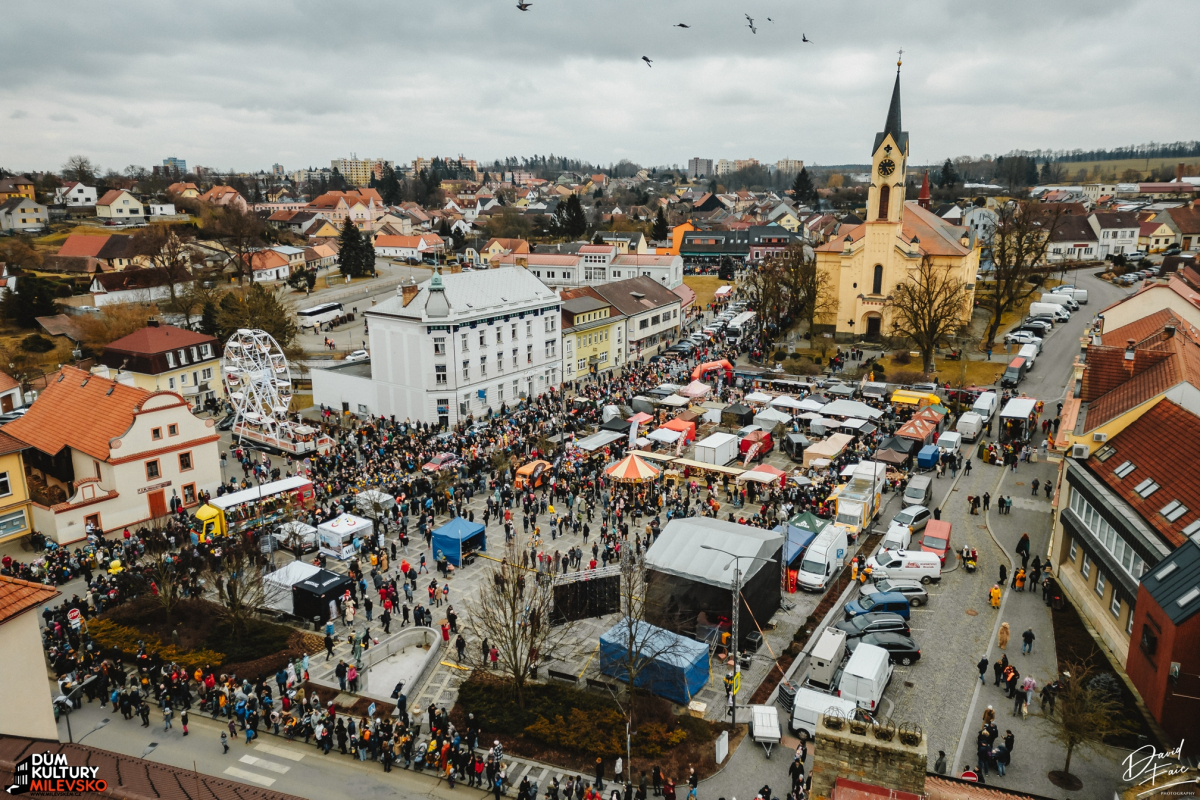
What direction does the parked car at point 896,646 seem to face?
to the viewer's left

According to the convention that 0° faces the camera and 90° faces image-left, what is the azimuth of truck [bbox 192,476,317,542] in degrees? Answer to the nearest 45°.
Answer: approximately 45°

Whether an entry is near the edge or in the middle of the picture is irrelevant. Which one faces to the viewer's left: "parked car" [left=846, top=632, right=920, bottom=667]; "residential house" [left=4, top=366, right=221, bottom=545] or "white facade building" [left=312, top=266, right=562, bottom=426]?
the parked car

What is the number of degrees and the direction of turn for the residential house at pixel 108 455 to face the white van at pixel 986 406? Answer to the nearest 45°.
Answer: approximately 45° to its left

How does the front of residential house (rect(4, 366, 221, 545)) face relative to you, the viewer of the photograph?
facing the viewer and to the right of the viewer

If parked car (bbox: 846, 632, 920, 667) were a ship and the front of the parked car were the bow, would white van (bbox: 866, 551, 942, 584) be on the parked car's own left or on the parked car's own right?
on the parked car's own right

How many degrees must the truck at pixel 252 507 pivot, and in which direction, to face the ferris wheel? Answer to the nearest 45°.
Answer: approximately 135° to its right

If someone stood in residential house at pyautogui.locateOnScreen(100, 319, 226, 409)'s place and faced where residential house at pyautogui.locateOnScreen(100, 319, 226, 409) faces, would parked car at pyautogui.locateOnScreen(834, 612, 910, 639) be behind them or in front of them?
in front

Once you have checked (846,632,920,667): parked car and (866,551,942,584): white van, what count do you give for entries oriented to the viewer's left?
2

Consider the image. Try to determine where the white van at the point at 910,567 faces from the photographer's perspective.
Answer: facing to the left of the viewer
